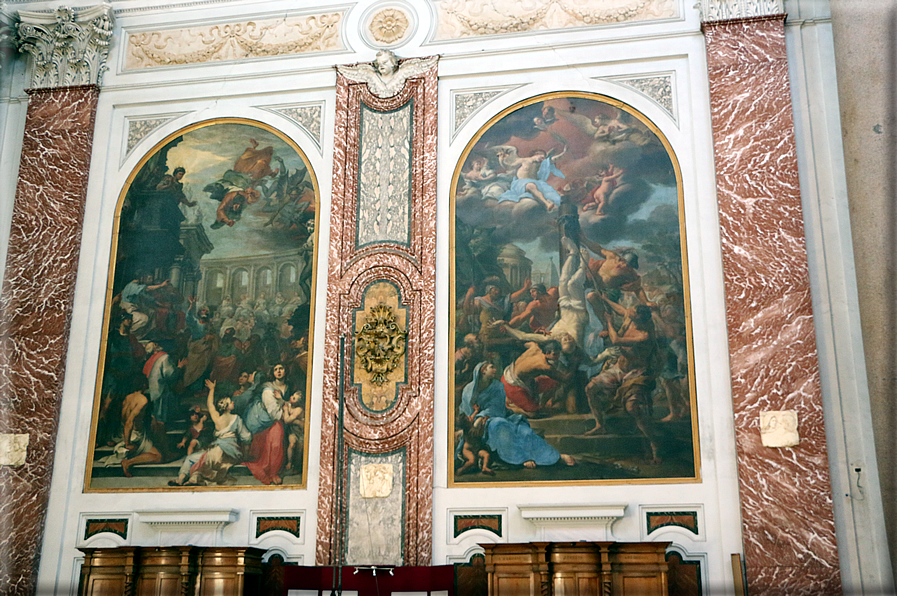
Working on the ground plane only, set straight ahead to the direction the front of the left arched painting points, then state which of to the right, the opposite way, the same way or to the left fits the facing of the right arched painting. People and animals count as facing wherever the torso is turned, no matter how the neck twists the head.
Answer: the same way

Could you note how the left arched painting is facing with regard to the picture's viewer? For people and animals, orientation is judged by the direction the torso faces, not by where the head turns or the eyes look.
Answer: facing the viewer

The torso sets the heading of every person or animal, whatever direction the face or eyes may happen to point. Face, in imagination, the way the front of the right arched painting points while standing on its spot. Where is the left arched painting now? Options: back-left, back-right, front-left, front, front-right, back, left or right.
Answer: right

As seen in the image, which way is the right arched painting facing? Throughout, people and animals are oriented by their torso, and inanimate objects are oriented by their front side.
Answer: toward the camera

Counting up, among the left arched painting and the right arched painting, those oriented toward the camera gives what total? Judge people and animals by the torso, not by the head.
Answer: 2

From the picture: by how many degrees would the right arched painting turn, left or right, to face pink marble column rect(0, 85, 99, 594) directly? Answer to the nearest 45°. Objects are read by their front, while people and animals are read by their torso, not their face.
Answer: approximately 90° to its right

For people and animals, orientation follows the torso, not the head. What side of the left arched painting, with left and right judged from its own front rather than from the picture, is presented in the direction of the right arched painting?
left

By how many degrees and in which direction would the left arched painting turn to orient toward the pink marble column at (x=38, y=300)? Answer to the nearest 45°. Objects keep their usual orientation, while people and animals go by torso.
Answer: approximately 90° to its right
